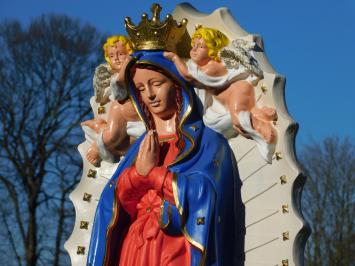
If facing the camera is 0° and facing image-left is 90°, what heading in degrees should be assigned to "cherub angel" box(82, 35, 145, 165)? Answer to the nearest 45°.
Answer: approximately 315°
